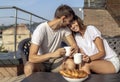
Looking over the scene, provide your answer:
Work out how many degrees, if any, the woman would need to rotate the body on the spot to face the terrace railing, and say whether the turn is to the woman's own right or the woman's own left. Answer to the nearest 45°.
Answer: approximately 90° to the woman's own right

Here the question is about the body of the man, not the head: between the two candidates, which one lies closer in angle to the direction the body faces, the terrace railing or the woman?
the woman

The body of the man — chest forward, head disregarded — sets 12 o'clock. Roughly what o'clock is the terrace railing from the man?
The terrace railing is roughly at 7 o'clock from the man.

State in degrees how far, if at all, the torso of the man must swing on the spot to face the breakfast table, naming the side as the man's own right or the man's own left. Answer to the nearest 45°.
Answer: approximately 45° to the man's own right

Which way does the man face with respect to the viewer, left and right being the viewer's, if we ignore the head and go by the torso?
facing the viewer and to the right of the viewer

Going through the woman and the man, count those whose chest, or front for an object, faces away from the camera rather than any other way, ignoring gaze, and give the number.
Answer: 0

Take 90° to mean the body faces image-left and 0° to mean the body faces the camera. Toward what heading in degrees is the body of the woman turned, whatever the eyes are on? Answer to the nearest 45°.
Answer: approximately 45°

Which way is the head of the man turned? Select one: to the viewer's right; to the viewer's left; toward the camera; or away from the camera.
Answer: to the viewer's right
